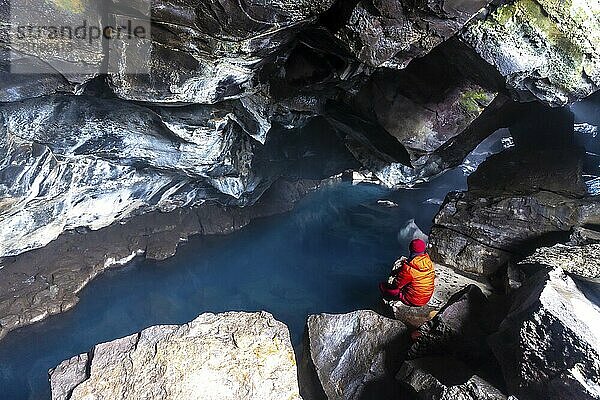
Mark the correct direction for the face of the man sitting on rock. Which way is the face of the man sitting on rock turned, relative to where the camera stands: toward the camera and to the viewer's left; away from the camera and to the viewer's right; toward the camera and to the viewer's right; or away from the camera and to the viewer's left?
away from the camera and to the viewer's left

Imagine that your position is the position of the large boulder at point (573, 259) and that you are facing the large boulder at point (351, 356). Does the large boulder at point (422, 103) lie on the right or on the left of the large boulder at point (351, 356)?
right

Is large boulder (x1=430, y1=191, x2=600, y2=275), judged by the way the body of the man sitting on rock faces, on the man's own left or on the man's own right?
on the man's own right

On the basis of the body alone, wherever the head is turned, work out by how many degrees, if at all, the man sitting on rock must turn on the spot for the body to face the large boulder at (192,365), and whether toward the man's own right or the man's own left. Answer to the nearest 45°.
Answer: approximately 90° to the man's own left

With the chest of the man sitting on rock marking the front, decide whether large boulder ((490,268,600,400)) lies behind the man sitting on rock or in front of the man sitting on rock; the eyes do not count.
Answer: behind

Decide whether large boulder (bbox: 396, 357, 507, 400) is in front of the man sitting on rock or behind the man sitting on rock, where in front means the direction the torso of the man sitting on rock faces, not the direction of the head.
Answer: behind

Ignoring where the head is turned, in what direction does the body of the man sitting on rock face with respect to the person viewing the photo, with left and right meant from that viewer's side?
facing away from the viewer and to the left of the viewer
